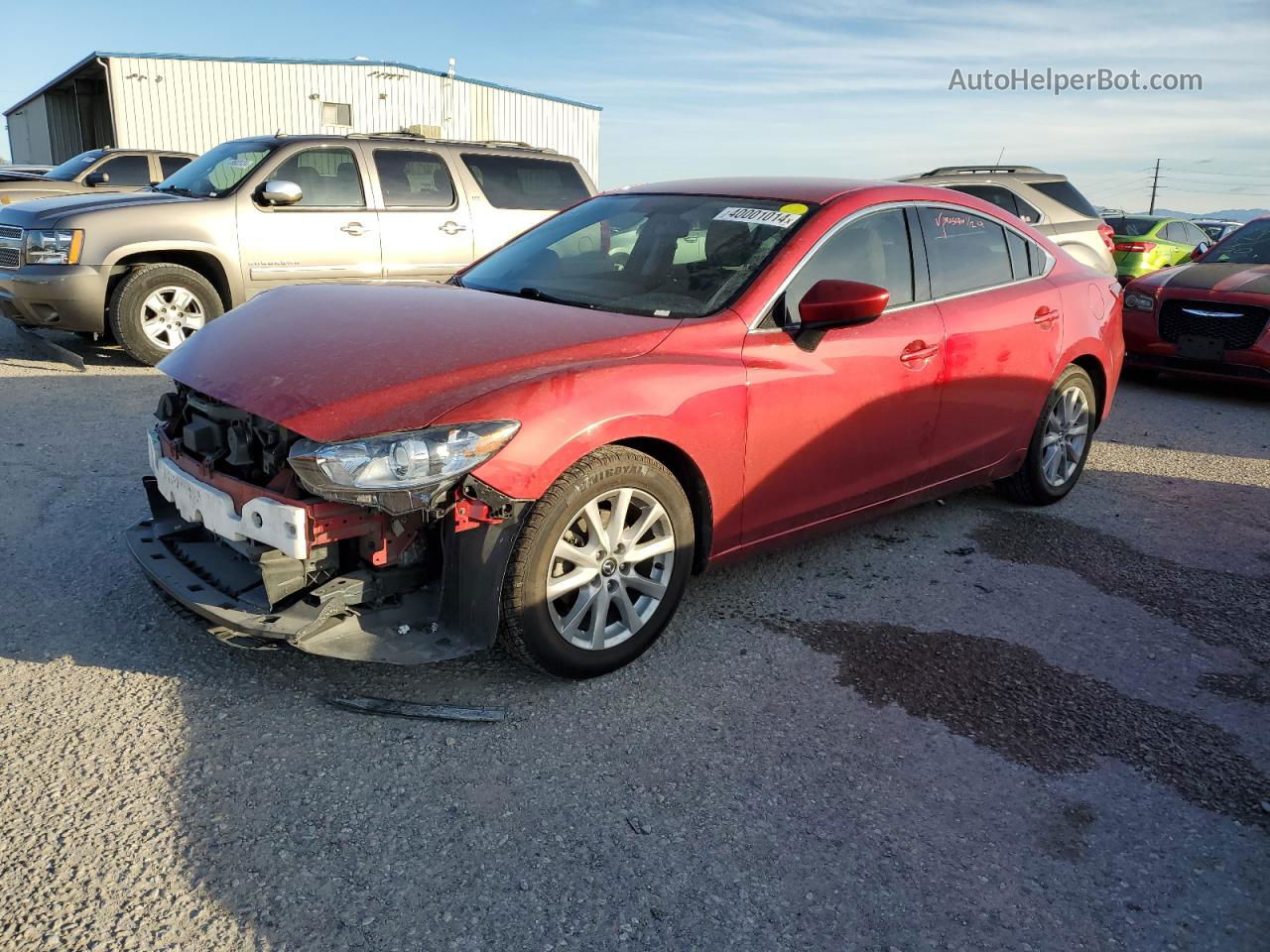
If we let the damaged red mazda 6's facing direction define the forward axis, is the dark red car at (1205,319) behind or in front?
behind

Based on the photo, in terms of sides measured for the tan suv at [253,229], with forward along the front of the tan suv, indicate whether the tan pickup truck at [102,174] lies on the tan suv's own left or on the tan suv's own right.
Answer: on the tan suv's own right

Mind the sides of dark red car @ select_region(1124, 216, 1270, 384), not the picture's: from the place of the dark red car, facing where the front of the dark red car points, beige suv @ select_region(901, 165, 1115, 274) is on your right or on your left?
on your right

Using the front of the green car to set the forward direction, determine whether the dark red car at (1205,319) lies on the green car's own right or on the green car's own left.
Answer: on the green car's own right

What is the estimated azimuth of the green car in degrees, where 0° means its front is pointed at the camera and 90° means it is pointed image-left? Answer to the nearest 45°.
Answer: approximately 225°

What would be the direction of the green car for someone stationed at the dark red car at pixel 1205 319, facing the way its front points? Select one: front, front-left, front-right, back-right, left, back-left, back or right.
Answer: back-right

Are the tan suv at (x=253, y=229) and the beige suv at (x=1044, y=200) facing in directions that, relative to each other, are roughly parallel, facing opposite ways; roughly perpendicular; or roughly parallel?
roughly perpendicular

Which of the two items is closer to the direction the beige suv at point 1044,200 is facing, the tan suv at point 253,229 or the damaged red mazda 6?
the tan suv

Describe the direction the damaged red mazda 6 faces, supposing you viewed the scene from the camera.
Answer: facing the viewer and to the left of the viewer

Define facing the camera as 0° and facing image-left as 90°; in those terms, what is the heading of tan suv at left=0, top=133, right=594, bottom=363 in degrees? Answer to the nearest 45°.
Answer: approximately 45°

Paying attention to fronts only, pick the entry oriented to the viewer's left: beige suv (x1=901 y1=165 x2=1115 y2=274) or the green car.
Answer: the beige suv

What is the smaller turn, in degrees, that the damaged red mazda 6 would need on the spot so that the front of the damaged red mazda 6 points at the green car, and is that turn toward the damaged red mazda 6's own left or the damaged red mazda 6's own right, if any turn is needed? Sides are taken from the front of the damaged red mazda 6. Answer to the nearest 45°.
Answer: approximately 180°

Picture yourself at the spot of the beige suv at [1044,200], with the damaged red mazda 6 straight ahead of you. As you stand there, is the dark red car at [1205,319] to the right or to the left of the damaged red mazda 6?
left
